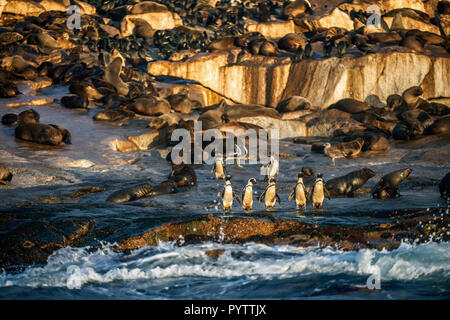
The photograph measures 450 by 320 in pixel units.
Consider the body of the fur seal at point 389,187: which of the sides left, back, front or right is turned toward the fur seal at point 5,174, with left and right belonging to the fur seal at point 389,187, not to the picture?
back

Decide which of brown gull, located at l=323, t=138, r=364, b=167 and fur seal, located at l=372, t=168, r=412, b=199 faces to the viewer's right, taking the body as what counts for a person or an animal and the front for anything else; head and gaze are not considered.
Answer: fur seal, located at l=372, t=168, r=412, b=199

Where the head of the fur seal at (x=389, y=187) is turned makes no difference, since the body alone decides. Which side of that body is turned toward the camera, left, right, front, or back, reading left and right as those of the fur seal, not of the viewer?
right

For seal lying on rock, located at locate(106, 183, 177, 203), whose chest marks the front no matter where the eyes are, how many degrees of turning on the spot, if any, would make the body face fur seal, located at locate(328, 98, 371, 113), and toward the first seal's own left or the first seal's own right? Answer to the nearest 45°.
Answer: approximately 45° to the first seal's own left

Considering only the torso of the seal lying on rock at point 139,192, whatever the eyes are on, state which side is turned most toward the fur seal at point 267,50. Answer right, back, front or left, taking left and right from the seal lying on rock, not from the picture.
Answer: left

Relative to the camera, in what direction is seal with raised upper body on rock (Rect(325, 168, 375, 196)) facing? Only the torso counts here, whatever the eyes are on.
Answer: to the viewer's right

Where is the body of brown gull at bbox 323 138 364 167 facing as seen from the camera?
to the viewer's left

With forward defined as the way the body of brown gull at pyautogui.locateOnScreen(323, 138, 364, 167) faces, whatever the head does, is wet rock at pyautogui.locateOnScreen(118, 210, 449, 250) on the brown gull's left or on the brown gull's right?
on the brown gull's left

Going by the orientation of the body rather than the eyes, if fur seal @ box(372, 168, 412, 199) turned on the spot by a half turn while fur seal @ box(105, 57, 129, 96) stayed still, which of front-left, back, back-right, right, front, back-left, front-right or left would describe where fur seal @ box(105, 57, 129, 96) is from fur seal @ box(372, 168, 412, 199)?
front-right
